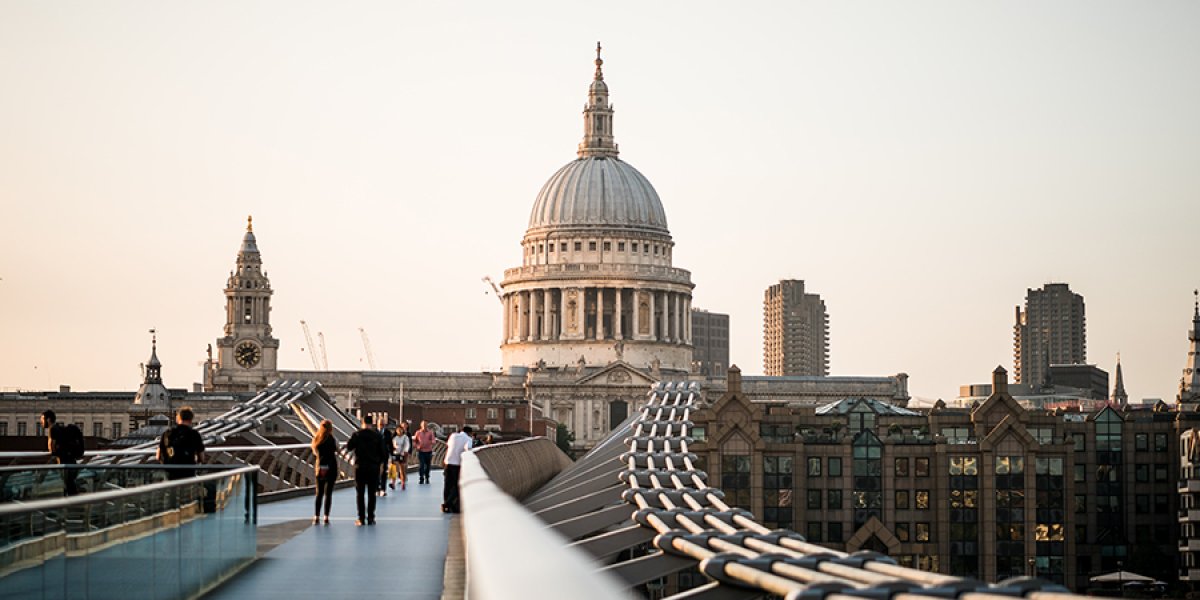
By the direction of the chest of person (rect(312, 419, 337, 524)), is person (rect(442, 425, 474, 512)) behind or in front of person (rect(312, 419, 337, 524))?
in front

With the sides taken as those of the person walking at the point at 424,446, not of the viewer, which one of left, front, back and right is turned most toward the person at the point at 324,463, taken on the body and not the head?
front

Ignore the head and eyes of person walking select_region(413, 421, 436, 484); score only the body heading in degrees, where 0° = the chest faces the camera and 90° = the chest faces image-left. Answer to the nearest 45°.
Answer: approximately 0°

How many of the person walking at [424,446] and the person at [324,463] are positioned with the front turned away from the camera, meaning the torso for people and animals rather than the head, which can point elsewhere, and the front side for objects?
1

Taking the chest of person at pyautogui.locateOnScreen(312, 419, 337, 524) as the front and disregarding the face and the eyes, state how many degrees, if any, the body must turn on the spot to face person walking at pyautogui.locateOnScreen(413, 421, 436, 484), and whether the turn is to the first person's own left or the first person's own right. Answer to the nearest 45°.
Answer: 0° — they already face them

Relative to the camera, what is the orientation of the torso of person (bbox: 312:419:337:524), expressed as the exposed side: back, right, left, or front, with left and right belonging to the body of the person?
back

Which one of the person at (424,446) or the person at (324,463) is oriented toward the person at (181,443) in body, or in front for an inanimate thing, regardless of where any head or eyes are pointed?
the person at (424,446)

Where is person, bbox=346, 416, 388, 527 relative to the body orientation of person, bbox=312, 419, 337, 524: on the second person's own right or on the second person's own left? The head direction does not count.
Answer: on the second person's own right

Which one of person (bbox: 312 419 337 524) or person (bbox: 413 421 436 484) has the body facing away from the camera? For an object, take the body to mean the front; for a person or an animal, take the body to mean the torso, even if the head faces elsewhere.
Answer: person (bbox: 312 419 337 524)

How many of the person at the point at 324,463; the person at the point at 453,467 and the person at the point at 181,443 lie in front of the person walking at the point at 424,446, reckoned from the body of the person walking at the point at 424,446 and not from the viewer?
3

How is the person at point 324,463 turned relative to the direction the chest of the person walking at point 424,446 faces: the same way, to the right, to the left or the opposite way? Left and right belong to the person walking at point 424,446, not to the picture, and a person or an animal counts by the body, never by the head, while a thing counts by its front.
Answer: the opposite way
